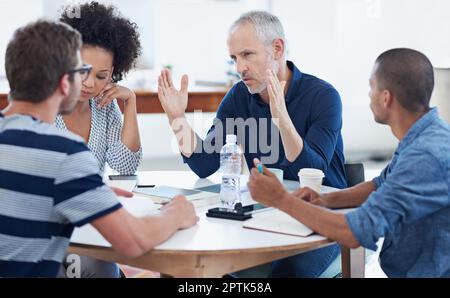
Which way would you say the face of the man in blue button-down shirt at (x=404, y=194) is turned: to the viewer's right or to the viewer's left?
to the viewer's left

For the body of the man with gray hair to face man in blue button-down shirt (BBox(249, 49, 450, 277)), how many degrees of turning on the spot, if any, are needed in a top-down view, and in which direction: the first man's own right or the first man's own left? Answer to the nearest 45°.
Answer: approximately 45° to the first man's own left

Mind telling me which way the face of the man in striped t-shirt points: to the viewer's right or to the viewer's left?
to the viewer's right

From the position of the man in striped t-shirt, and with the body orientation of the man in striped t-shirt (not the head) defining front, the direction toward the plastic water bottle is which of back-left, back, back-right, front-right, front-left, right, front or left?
front

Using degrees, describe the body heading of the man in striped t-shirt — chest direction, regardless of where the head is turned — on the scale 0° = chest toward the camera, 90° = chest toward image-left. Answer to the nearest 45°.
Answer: approximately 225°

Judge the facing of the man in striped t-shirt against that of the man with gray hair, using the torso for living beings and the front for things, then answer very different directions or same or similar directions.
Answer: very different directions

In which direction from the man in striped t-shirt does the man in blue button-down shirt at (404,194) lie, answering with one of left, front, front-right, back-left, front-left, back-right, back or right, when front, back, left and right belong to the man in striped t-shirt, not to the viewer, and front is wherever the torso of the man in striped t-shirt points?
front-right

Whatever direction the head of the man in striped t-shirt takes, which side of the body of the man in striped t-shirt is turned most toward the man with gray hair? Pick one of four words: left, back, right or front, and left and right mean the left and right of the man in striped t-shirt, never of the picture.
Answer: front

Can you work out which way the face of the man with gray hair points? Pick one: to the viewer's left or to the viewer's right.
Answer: to the viewer's left

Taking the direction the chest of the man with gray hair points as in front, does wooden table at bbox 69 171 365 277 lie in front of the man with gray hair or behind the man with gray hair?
in front

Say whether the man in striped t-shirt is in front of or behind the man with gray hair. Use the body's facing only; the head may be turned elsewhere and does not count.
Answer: in front
